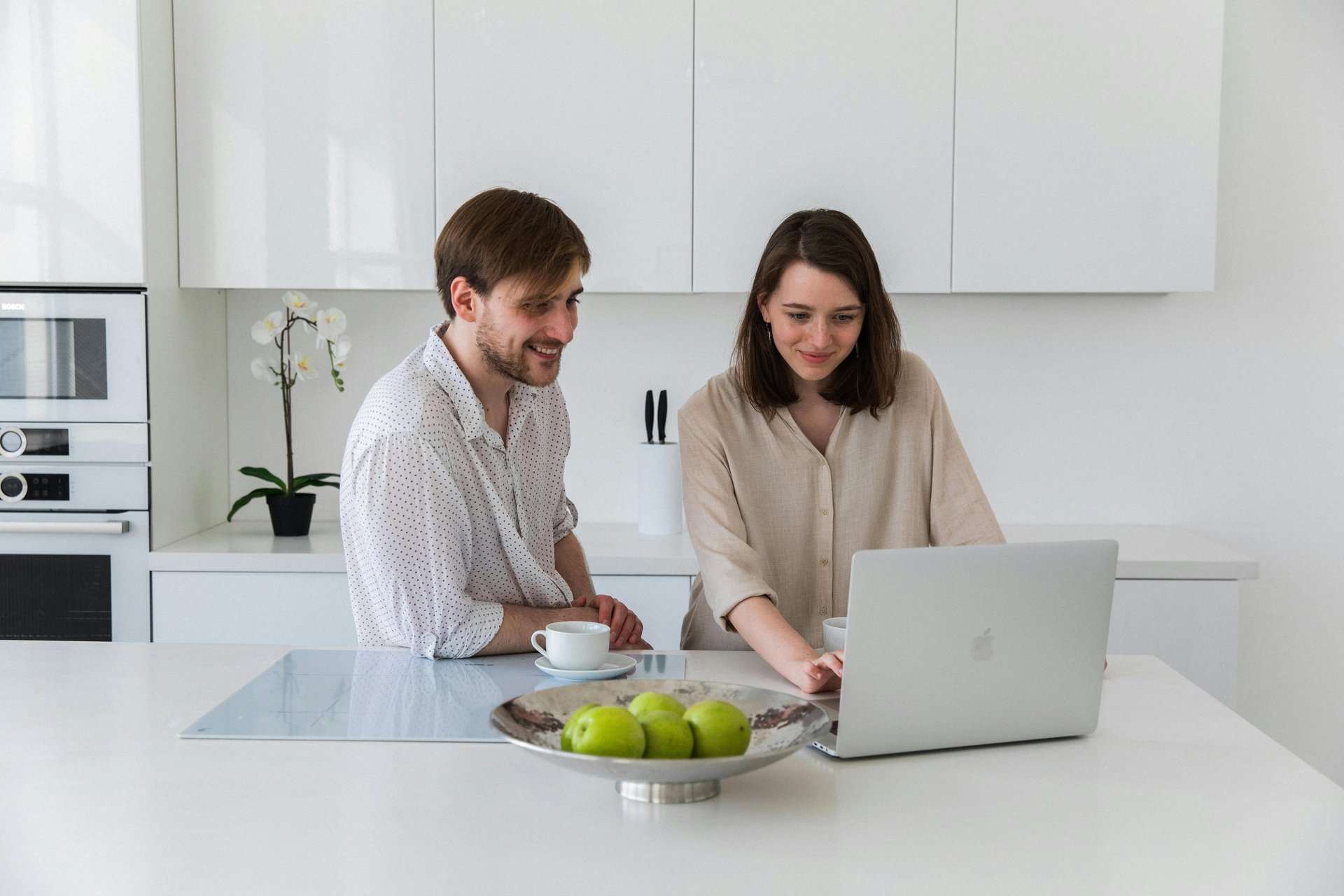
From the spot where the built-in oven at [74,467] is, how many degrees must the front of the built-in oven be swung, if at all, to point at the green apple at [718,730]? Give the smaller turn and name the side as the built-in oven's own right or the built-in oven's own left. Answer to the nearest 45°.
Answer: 0° — it already faces it

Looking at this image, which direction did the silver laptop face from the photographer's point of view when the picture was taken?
facing away from the viewer and to the left of the viewer

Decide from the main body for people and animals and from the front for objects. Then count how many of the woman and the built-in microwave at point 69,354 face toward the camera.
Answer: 2

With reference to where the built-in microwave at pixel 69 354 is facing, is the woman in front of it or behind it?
in front

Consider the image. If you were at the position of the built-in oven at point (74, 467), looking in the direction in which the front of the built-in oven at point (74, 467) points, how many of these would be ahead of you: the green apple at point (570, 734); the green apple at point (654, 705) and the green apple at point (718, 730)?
3

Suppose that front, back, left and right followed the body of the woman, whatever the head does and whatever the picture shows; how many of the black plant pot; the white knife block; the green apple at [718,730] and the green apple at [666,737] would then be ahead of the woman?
2

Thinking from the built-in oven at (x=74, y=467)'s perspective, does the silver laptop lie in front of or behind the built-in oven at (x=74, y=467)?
in front

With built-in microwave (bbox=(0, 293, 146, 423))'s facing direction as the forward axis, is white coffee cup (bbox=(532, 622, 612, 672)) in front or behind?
in front

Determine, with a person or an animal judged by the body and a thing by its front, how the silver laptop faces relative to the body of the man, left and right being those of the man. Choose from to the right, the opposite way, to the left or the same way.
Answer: the opposite way

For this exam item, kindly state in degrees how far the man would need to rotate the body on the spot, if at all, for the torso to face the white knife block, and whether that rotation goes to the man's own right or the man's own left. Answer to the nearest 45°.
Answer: approximately 135° to the man's own left

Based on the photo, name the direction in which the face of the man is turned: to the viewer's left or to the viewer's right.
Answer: to the viewer's right
